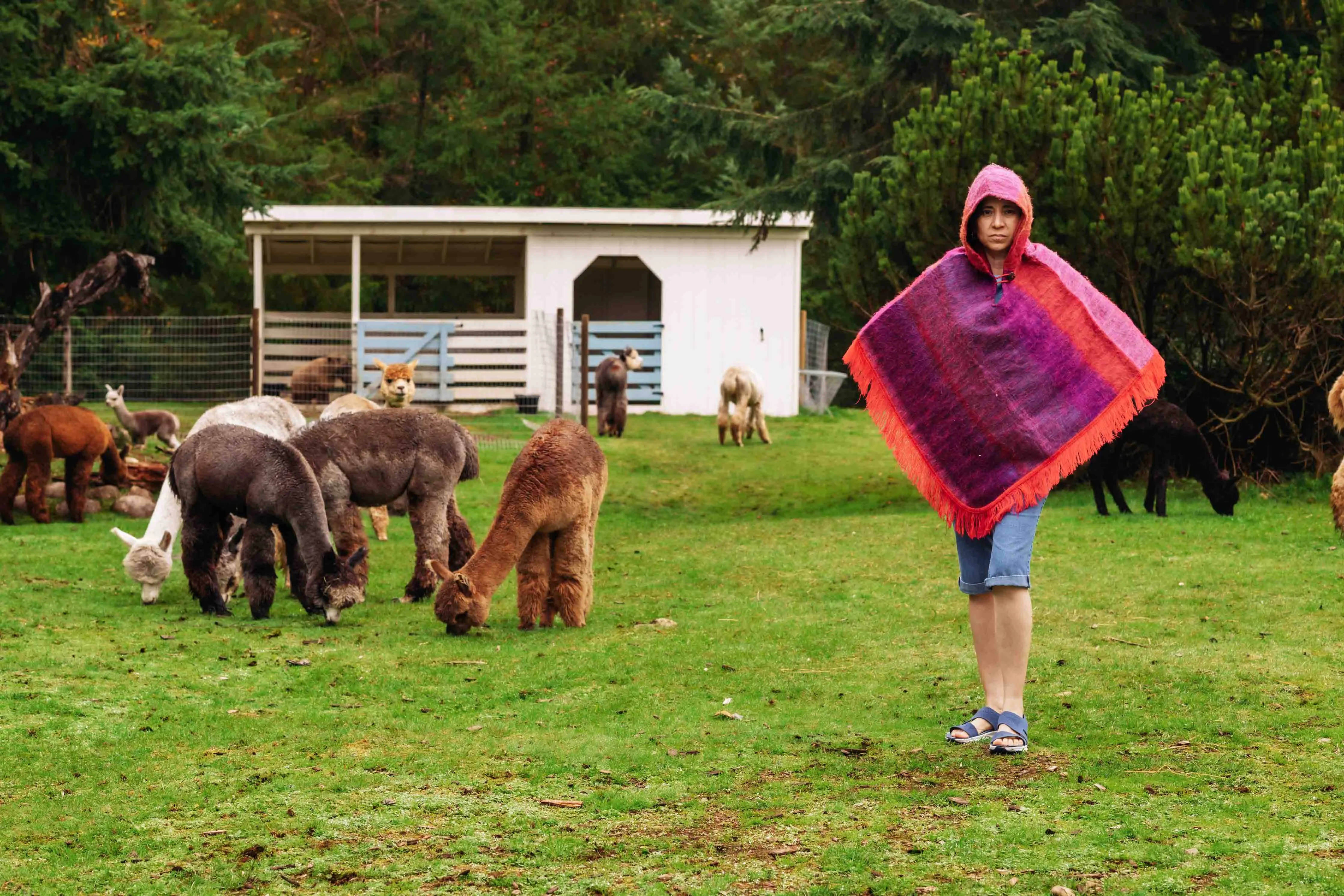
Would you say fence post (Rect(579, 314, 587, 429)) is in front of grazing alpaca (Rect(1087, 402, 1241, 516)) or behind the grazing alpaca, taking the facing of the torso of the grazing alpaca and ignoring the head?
behind

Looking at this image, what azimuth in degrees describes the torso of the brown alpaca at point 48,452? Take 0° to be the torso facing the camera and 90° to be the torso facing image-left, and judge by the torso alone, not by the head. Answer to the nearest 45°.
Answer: approximately 270°

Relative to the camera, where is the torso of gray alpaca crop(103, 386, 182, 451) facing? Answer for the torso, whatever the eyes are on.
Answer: to the viewer's left

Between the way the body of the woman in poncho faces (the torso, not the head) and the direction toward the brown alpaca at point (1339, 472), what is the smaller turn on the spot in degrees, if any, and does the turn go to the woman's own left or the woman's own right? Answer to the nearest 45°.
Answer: approximately 180°

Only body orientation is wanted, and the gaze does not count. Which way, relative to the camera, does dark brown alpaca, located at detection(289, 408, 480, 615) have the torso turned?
to the viewer's left

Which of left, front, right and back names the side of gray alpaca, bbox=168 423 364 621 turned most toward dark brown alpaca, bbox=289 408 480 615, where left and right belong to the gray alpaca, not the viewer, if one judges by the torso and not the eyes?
left

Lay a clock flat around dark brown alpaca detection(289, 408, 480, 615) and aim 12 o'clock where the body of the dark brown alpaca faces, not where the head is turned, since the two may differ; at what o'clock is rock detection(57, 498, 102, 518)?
The rock is roughly at 2 o'clock from the dark brown alpaca.

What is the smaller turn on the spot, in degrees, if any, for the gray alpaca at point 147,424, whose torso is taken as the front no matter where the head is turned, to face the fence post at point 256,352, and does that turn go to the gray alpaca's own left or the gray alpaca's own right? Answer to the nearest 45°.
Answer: approximately 135° to the gray alpaca's own right

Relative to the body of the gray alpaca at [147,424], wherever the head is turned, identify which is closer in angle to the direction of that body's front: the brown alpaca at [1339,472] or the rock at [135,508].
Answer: the rock

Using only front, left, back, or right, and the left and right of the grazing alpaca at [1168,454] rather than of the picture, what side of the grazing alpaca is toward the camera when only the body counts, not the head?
right

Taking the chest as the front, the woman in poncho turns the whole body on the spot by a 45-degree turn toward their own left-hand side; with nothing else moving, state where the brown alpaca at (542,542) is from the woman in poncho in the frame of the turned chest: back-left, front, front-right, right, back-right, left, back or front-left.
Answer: back

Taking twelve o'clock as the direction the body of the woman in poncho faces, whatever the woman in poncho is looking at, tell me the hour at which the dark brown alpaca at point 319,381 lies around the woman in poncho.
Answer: The dark brown alpaca is roughly at 5 o'clock from the woman in poncho.

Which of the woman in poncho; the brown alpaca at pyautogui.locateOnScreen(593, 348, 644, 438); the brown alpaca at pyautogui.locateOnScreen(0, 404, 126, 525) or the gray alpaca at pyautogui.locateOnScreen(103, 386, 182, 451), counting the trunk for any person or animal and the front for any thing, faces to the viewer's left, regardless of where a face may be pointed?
the gray alpaca
